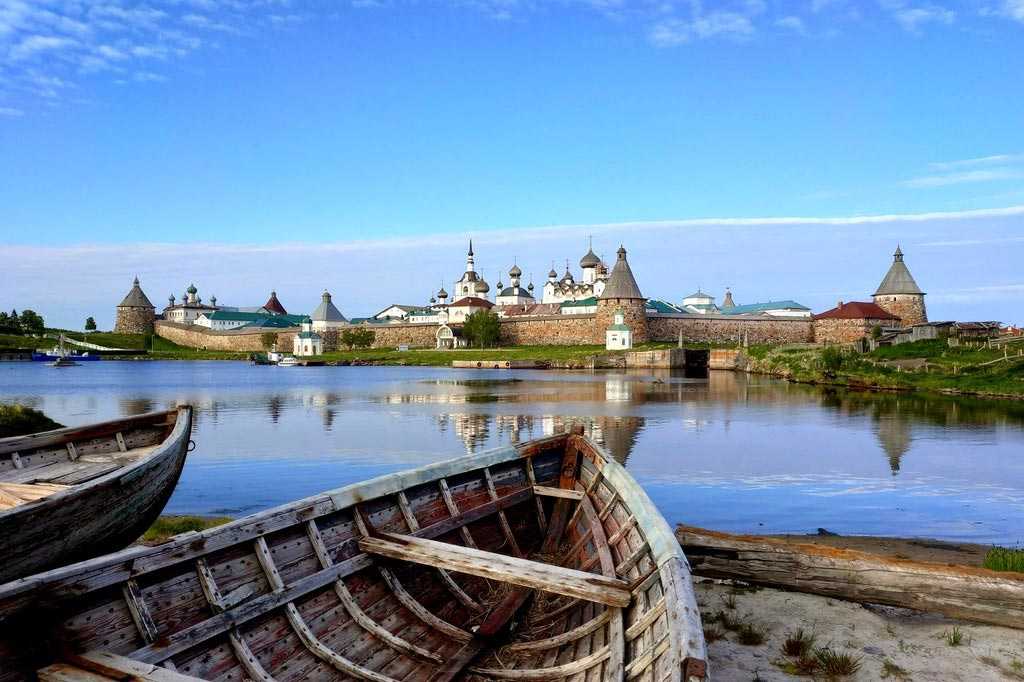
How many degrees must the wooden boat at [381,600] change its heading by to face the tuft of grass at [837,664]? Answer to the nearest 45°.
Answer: approximately 45° to its right

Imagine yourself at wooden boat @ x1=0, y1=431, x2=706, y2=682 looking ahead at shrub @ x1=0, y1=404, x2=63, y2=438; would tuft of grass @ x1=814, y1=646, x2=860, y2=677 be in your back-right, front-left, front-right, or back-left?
back-right

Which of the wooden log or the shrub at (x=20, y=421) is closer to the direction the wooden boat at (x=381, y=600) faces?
the wooden log

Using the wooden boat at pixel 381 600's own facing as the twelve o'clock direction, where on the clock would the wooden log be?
The wooden log is roughly at 1 o'clock from the wooden boat.

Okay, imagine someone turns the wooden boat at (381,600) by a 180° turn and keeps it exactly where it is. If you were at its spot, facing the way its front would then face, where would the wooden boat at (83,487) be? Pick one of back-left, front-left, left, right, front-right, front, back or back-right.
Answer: right

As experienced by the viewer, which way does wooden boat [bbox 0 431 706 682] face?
facing away from the viewer and to the right of the viewer

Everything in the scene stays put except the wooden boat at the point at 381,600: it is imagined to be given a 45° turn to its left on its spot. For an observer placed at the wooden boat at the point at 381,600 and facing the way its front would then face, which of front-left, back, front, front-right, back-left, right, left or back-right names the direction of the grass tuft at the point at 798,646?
right

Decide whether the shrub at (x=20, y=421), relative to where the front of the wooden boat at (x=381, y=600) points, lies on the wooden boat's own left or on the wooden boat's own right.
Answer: on the wooden boat's own left
